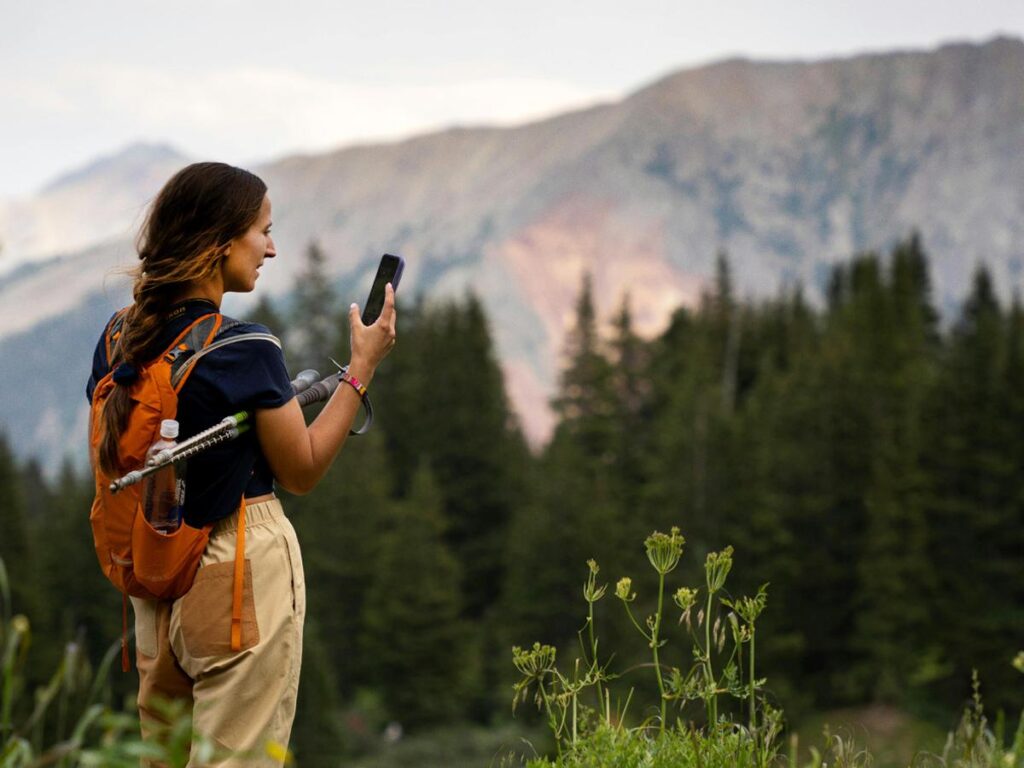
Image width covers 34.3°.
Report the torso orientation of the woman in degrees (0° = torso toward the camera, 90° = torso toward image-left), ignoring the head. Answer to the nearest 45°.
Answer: approximately 225°

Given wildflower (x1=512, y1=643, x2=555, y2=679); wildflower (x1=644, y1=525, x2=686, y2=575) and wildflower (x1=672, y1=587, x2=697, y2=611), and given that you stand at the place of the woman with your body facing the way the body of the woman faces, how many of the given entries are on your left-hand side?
0

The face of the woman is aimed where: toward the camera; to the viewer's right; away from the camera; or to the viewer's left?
to the viewer's right

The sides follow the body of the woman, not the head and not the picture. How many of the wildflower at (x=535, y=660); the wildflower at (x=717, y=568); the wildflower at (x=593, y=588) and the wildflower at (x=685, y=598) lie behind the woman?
0

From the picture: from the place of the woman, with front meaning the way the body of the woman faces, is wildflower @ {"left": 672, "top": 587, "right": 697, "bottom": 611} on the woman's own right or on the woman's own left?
on the woman's own right

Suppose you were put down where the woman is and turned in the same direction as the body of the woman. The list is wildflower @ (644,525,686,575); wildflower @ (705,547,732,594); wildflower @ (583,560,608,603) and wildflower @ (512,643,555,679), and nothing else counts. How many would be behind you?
0

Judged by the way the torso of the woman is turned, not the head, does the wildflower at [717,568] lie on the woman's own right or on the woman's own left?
on the woman's own right

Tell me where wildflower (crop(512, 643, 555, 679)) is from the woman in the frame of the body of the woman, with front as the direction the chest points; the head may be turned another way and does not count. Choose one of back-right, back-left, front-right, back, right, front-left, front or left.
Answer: front-right
